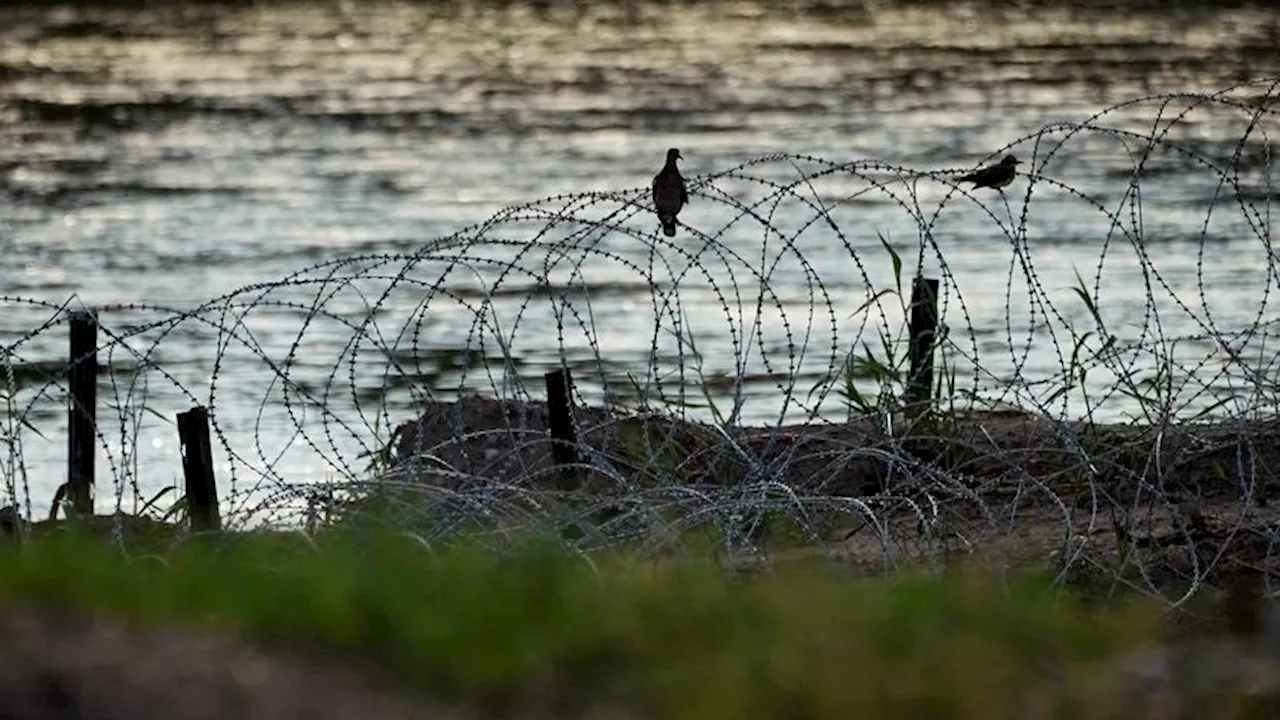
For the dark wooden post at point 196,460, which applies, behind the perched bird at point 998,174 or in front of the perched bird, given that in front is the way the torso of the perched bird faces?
behind

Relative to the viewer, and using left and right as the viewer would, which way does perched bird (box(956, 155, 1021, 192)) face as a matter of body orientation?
facing to the right of the viewer

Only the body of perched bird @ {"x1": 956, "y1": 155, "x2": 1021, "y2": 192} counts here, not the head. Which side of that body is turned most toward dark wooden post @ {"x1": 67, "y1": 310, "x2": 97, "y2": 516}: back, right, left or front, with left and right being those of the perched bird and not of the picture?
back

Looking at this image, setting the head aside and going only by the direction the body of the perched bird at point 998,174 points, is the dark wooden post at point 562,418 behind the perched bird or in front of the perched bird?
behind
